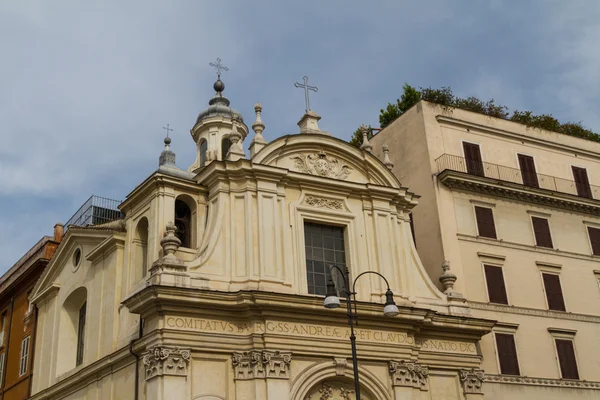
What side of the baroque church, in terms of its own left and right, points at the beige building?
left

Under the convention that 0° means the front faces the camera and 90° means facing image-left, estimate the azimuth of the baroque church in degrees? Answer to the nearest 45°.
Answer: approximately 315°

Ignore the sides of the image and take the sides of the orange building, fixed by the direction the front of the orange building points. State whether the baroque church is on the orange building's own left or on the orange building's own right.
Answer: on the orange building's own left

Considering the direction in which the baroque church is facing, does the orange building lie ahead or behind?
behind
